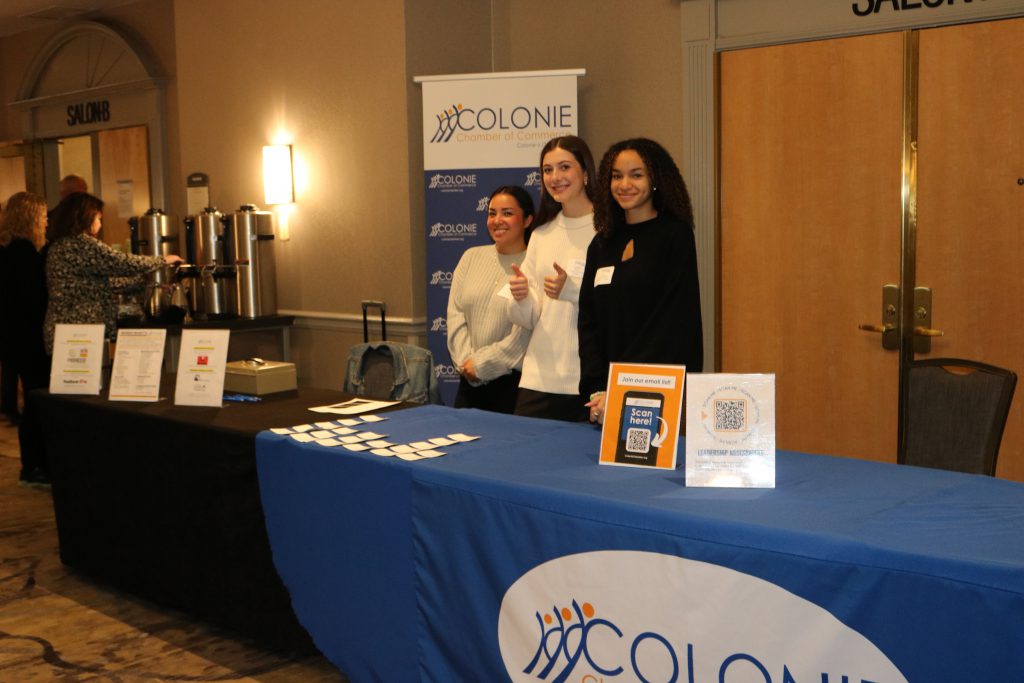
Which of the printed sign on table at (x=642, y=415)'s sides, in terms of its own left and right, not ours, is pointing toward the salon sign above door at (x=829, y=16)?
back

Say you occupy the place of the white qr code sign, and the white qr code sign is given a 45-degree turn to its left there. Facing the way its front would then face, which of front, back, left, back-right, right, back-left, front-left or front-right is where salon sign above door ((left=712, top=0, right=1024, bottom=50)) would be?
back-left

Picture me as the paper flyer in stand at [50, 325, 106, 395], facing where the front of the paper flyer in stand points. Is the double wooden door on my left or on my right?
on my left

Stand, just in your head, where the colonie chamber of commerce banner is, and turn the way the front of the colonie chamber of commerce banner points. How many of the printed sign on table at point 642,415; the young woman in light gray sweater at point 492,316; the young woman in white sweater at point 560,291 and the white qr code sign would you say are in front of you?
4

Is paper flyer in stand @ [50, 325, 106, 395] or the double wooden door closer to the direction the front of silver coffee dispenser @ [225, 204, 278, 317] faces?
the paper flyer in stand

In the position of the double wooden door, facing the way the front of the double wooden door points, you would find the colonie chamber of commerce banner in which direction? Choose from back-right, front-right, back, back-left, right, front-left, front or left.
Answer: right

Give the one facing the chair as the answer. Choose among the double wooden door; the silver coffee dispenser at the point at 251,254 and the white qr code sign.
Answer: the double wooden door

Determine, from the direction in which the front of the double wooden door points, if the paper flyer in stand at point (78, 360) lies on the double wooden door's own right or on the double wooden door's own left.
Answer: on the double wooden door's own right

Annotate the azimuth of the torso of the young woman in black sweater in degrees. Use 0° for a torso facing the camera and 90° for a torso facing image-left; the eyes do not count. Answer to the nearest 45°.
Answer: approximately 45°
